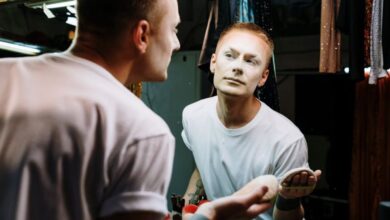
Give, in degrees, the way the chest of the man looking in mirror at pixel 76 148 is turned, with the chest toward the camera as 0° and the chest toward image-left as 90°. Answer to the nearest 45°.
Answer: approximately 225°

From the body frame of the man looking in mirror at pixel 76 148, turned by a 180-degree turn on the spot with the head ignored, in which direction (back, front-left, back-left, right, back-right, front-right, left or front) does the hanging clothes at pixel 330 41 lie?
back

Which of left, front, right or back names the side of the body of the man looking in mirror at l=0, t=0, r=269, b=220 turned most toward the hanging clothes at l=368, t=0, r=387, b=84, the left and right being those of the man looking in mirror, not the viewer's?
front

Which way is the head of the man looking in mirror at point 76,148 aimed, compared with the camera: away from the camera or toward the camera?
away from the camera

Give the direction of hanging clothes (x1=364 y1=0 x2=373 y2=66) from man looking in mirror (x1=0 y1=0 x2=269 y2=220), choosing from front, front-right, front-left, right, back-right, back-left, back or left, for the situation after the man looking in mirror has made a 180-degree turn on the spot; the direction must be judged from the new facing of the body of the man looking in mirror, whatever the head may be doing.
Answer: back

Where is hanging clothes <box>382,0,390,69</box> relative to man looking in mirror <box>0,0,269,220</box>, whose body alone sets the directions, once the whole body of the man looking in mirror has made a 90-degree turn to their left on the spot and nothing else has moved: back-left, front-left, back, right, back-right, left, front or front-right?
right
